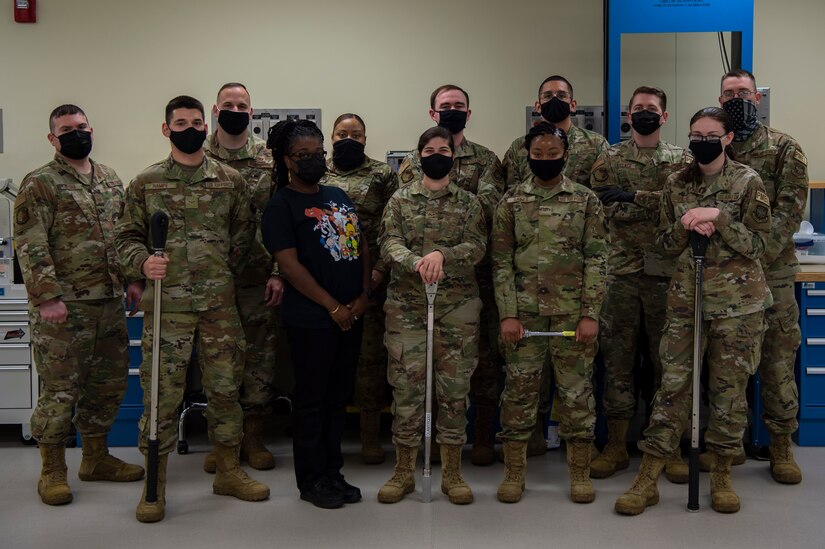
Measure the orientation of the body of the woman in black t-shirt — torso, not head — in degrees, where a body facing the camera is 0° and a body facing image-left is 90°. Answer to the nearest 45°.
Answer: approximately 315°

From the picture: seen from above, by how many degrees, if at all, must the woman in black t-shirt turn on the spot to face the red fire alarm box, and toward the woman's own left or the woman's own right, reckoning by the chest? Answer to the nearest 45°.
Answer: approximately 180°

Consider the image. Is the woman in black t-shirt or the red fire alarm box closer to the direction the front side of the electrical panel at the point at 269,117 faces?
the woman in black t-shirt

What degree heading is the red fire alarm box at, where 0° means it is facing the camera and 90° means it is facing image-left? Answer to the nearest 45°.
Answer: approximately 0°

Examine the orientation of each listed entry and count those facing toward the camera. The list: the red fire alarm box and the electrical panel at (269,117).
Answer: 2

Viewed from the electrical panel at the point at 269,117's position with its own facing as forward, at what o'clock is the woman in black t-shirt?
The woman in black t-shirt is roughly at 12 o'clock from the electrical panel.

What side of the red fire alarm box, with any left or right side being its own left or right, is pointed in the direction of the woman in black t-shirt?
front

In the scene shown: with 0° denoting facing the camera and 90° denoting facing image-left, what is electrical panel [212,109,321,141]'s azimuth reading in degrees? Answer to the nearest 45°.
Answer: approximately 0°

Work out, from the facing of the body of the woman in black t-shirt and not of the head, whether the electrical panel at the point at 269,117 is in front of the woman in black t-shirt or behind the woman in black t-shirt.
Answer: behind
